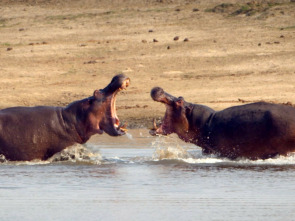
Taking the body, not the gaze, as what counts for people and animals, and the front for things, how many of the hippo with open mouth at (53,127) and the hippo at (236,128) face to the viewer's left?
1

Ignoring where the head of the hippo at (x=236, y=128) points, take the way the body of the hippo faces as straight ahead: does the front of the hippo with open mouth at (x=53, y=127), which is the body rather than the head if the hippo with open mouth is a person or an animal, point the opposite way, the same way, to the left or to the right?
the opposite way

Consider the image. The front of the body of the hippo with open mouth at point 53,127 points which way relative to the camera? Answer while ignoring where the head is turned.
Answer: to the viewer's right

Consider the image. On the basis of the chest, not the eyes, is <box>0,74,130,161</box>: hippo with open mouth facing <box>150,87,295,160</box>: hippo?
yes

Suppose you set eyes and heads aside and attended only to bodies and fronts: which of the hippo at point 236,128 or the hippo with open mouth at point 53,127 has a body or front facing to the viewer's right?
the hippo with open mouth

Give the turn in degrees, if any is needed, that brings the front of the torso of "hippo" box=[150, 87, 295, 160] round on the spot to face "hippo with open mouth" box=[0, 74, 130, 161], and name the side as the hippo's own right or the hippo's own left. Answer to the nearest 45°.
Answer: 0° — it already faces it

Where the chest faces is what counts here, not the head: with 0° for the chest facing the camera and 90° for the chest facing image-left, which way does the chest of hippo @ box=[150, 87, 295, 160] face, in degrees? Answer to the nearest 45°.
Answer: approximately 90°

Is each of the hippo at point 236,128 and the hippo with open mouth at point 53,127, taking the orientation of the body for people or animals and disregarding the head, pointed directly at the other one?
yes

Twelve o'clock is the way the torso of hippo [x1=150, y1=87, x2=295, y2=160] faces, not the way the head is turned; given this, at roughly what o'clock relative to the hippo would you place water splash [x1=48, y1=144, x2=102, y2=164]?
The water splash is roughly at 12 o'clock from the hippo.
